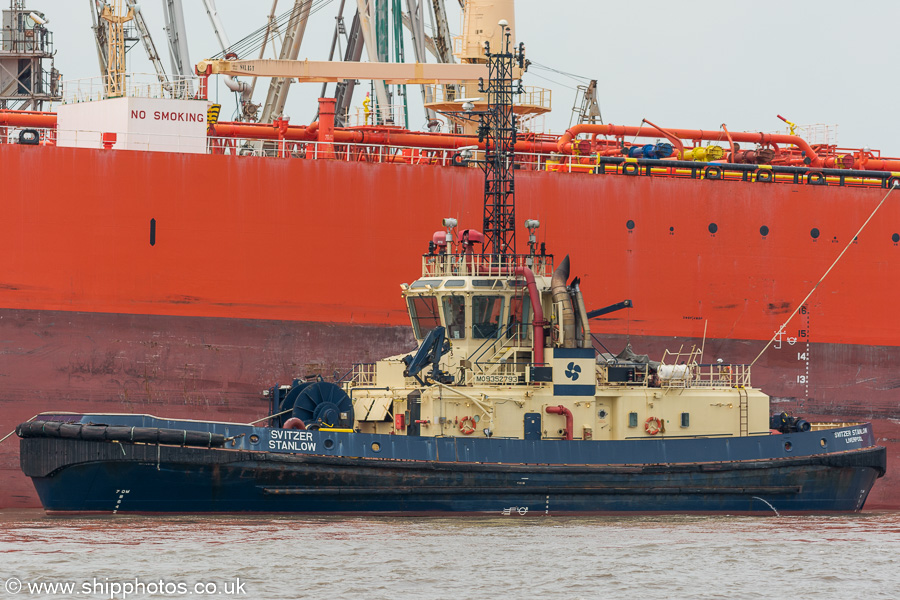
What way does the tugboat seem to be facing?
to the viewer's left

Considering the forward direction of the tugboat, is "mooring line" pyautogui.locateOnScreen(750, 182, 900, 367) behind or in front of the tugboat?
behind

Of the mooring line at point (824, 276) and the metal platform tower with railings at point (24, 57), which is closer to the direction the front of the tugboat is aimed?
the metal platform tower with railings
